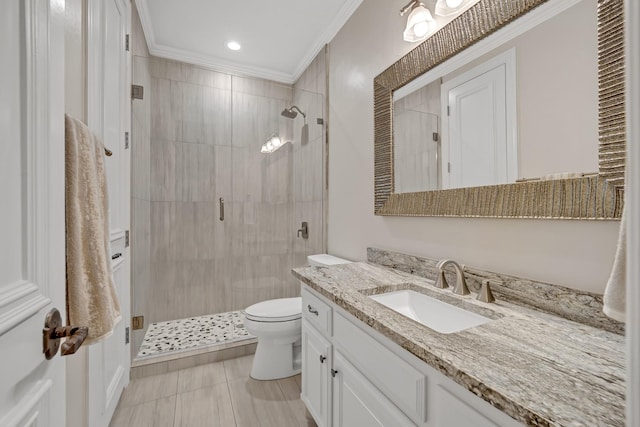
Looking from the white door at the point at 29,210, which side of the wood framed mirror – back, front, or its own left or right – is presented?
front

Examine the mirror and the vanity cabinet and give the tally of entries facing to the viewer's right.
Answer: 0

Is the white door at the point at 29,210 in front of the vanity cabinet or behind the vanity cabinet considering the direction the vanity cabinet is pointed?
in front

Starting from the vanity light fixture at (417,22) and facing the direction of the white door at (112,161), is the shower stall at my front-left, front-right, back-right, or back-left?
front-right

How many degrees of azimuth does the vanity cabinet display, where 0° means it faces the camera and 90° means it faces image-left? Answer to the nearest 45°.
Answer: approximately 45°

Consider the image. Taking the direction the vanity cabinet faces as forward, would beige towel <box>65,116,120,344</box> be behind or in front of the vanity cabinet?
in front
